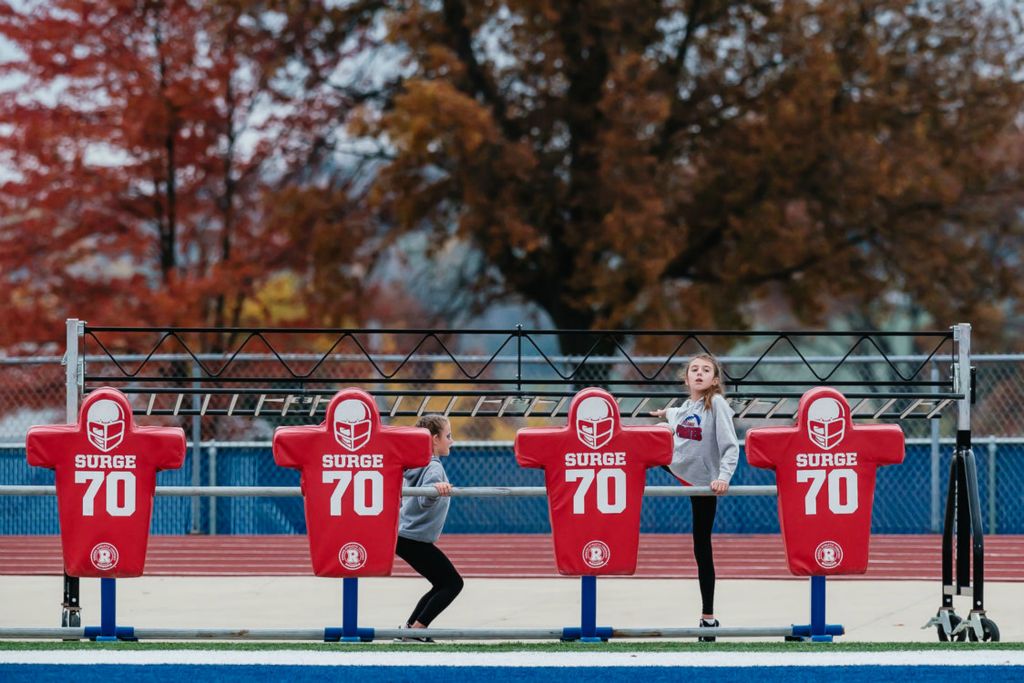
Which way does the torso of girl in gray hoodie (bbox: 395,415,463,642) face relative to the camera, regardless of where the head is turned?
to the viewer's right

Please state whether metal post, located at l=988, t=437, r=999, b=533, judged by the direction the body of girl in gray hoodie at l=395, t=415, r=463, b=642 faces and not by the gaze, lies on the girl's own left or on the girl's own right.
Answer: on the girl's own left

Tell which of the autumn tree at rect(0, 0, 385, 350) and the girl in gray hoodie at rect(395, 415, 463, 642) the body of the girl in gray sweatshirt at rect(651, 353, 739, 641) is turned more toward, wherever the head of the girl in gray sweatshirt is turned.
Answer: the girl in gray hoodie

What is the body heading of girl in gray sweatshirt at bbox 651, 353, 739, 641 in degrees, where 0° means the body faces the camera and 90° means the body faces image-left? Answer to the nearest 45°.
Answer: approximately 45°

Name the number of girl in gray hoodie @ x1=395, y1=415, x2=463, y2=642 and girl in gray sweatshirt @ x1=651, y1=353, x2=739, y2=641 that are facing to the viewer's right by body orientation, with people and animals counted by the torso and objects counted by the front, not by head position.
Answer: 1

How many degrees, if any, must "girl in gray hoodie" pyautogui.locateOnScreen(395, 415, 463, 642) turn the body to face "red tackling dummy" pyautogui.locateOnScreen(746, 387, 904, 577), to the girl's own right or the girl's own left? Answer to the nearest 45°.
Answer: approximately 45° to the girl's own right

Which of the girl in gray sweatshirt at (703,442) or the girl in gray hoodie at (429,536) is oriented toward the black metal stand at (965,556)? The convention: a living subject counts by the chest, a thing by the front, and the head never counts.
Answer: the girl in gray hoodie
